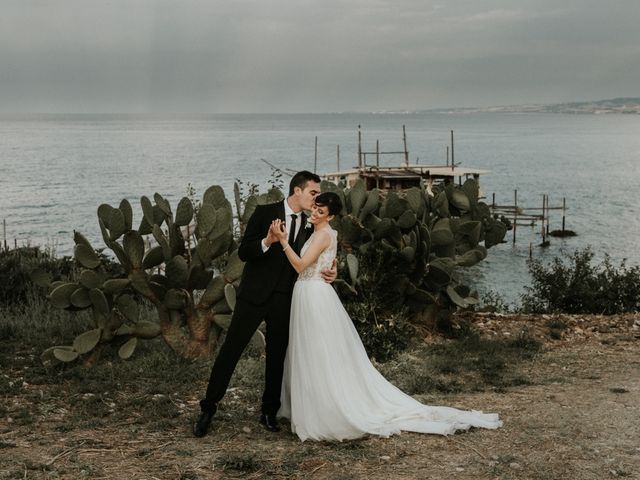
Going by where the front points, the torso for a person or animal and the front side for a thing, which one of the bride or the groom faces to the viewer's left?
the bride

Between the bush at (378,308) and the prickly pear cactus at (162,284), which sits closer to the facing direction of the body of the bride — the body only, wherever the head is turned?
the prickly pear cactus

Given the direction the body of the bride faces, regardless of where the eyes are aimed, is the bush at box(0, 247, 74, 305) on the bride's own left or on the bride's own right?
on the bride's own right

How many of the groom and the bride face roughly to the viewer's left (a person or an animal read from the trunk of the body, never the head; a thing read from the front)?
1

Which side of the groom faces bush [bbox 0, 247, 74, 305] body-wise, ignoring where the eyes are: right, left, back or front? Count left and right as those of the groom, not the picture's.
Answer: back

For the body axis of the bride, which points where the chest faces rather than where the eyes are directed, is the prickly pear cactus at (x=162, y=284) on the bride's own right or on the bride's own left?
on the bride's own right

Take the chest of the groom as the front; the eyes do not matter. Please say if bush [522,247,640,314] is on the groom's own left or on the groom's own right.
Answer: on the groom's own left

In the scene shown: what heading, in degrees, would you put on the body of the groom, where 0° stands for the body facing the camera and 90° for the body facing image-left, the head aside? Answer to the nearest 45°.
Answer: approximately 315°

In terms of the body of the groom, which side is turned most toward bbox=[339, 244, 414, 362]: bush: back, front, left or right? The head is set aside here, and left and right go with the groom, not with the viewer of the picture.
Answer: left

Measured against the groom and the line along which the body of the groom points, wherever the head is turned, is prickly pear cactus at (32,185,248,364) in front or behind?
behind
